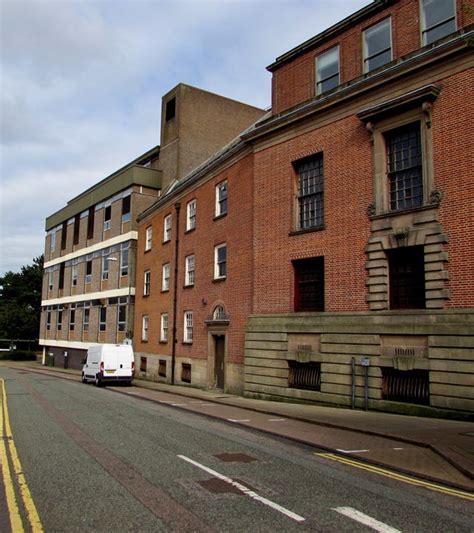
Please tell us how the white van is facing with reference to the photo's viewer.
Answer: facing away from the viewer and to the left of the viewer

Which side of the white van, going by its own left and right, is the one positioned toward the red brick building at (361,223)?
back

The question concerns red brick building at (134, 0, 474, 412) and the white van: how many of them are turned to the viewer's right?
0

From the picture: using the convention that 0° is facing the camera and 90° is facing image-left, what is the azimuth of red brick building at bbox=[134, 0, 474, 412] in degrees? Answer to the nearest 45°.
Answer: approximately 45°

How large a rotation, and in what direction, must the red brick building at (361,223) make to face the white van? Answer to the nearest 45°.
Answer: approximately 90° to its right

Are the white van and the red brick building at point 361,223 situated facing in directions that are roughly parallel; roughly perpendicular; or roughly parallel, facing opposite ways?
roughly perpendicular
